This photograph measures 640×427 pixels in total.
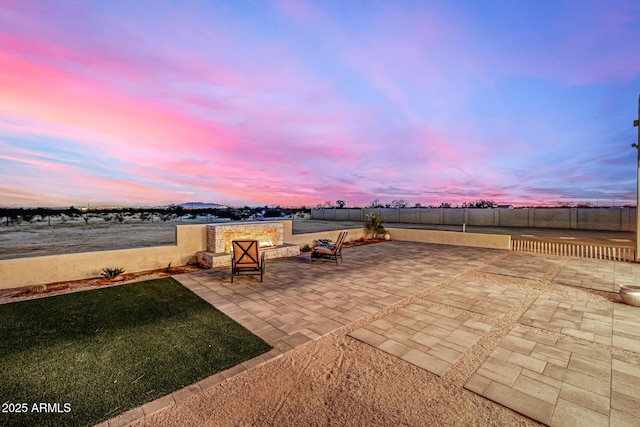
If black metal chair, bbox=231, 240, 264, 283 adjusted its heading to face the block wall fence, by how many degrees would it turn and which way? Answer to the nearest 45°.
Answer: approximately 45° to its right

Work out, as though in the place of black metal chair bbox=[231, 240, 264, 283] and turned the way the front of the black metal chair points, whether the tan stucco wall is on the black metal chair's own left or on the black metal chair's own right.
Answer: on the black metal chair's own left

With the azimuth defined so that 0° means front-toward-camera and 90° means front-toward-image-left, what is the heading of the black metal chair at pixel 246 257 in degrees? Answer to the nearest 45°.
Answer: approximately 180°

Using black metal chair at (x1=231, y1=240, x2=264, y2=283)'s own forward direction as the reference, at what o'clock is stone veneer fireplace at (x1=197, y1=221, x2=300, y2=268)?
The stone veneer fireplace is roughly at 12 o'clock from the black metal chair.

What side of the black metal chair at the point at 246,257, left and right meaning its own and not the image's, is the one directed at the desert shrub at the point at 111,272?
left

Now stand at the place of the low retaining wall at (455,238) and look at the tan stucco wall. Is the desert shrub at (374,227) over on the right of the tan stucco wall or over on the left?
right

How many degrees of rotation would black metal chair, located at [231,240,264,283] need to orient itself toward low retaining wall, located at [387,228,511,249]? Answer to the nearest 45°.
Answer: approximately 90° to its right

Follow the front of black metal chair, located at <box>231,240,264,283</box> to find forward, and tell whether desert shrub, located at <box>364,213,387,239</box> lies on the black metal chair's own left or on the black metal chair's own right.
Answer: on the black metal chair's own right
